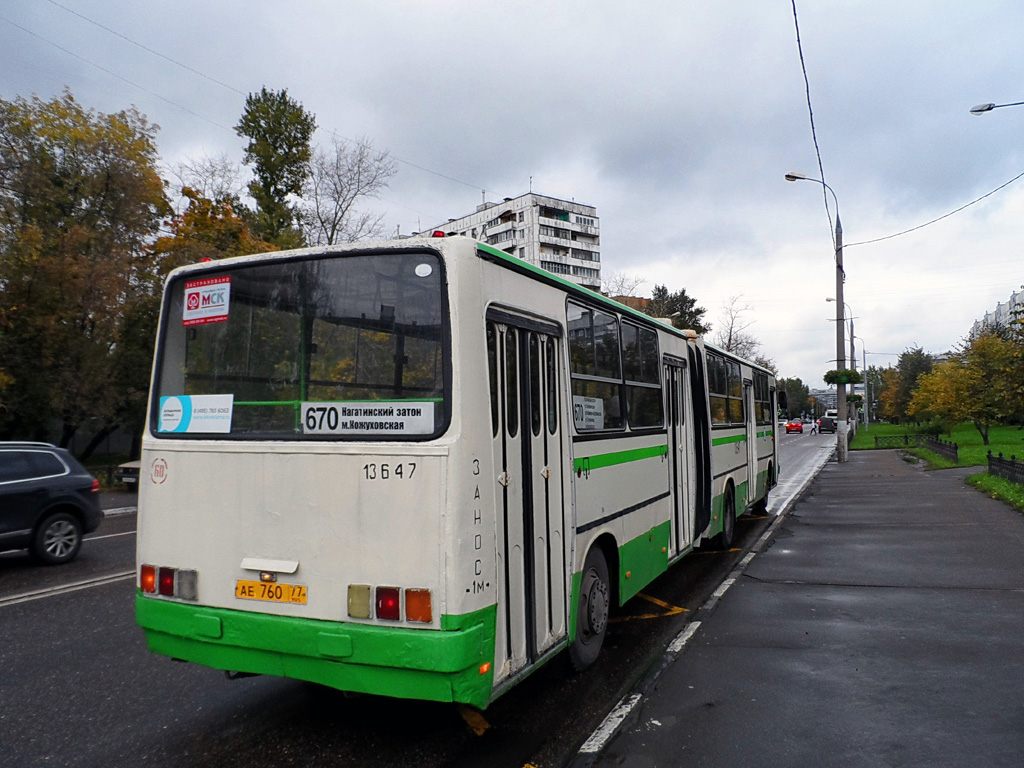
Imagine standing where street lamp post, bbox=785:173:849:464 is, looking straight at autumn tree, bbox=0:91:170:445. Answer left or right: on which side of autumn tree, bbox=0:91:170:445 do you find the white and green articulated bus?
left

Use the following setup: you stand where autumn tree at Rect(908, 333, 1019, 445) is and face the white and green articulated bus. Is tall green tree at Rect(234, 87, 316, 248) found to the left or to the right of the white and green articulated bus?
right

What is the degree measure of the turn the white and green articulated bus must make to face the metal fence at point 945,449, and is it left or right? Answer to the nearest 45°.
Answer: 0° — it already faces it

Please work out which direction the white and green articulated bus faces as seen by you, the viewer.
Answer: facing away from the viewer and to the right of the viewer

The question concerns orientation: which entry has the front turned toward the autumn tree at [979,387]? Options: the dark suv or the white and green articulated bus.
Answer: the white and green articulated bus

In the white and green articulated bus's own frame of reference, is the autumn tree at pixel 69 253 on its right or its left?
on its left
